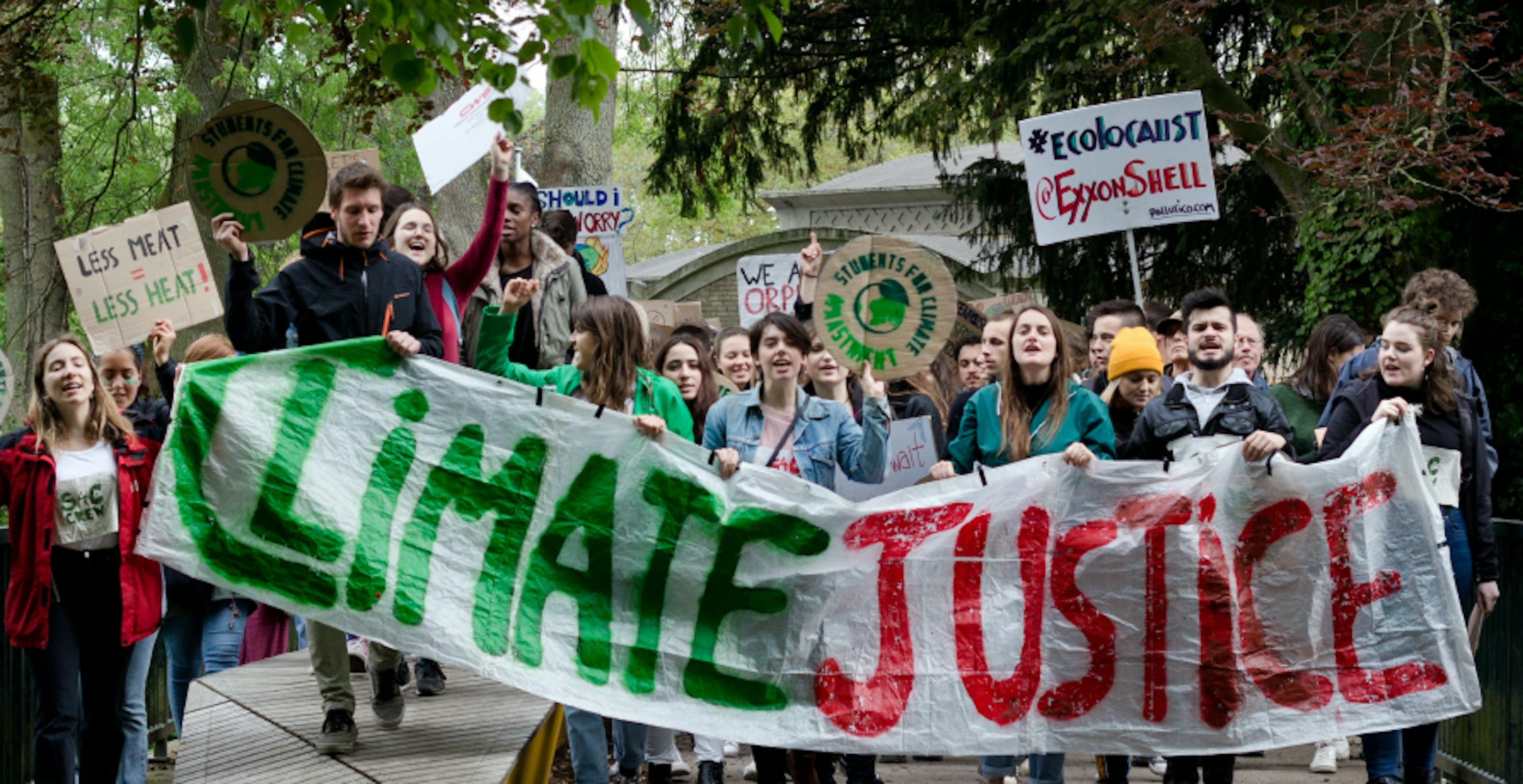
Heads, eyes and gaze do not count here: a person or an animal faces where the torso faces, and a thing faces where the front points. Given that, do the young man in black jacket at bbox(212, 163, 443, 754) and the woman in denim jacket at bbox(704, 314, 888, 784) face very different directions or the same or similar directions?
same or similar directions

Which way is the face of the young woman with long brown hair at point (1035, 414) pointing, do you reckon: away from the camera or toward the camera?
toward the camera

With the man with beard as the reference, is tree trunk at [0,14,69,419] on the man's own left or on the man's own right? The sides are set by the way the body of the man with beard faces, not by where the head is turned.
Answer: on the man's own right

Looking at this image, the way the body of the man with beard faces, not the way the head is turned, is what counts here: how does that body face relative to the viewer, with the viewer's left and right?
facing the viewer

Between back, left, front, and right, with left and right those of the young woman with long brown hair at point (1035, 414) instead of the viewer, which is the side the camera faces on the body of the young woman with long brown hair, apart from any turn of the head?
front

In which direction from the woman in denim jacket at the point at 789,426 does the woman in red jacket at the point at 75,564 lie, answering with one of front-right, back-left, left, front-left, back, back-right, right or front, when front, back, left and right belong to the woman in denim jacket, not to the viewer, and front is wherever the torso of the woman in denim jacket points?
right

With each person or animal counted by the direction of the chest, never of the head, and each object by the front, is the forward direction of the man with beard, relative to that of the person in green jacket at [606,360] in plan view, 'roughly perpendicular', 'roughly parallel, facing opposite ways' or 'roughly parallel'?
roughly parallel

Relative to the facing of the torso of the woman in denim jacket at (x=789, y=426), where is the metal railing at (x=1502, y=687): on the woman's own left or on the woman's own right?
on the woman's own left

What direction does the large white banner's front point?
toward the camera
